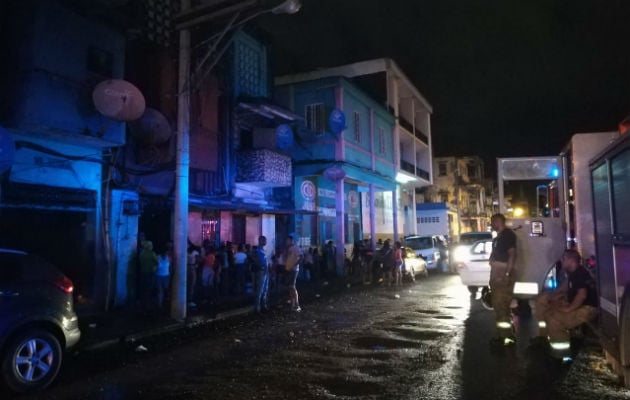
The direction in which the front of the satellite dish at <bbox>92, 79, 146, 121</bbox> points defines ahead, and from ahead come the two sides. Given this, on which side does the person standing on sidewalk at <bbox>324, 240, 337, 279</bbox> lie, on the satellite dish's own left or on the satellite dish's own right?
on the satellite dish's own left

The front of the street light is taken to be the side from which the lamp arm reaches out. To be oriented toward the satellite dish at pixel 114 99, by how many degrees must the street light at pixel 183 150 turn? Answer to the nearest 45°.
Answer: approximately 180°

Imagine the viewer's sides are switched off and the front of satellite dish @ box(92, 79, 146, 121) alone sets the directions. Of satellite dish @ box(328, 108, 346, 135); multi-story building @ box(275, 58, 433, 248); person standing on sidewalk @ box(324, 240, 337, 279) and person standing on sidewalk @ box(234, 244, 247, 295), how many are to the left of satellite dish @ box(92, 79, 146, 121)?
4

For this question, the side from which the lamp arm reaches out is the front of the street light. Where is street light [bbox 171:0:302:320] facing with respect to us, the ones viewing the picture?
facing to the right of the viewer

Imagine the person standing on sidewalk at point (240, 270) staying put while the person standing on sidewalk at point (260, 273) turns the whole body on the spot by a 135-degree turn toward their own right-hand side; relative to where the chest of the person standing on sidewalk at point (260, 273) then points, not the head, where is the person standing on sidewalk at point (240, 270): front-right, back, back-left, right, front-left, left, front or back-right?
back-right
